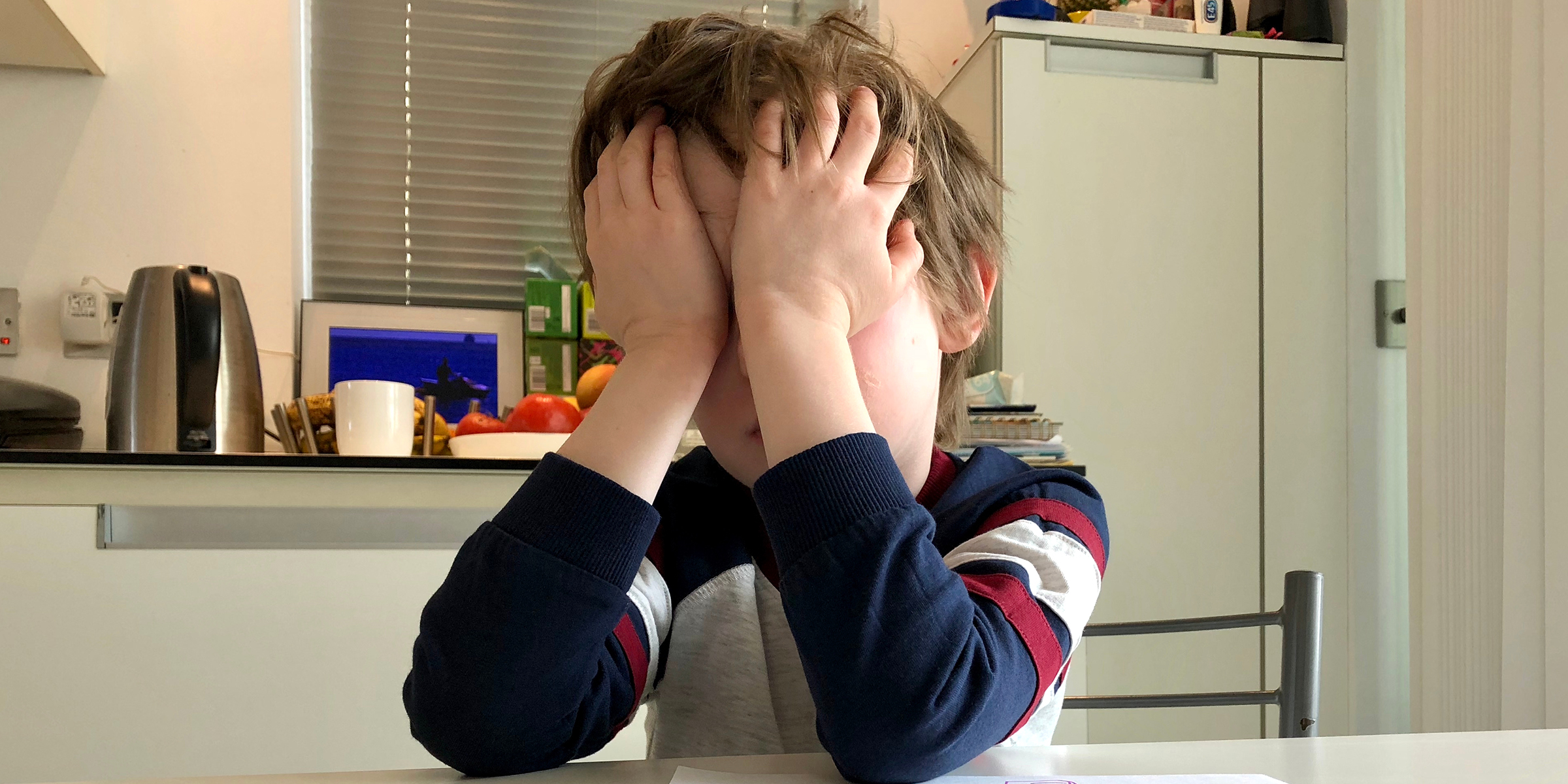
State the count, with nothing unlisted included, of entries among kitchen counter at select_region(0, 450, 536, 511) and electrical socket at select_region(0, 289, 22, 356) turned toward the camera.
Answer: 2

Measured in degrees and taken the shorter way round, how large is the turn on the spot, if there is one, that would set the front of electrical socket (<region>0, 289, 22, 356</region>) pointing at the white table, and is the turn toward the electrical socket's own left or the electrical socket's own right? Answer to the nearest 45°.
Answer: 0° — it already faces it

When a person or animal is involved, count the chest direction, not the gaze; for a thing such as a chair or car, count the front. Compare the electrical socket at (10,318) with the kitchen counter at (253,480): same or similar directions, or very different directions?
same or similar directions

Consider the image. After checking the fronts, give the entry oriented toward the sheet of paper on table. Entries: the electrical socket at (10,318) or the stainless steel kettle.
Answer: the electrical socket

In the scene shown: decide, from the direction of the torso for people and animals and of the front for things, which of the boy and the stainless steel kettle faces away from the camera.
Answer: the stainless steel kettle

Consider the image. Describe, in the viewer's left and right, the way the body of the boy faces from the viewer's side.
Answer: facing the viewer and to the left of the viewer

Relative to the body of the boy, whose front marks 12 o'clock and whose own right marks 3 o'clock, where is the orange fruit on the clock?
The orange fruit is roughly at 4 o'clock from the boy.

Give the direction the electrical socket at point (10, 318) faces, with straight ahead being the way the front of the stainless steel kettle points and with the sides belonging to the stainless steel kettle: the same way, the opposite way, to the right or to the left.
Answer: the opposite way

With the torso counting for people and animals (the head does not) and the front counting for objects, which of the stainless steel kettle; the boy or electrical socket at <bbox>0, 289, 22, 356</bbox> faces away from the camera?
the stainless steel kettle

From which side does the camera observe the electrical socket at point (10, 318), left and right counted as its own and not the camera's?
front

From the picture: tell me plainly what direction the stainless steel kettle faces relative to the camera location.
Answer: facing away from the viewer

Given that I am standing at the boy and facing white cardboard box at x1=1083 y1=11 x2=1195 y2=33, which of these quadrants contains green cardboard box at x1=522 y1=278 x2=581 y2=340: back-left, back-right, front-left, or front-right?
front-left

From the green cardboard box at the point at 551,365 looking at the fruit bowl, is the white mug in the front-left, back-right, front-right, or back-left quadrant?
front-right

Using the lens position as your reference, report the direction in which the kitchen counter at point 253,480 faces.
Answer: facing the viewer

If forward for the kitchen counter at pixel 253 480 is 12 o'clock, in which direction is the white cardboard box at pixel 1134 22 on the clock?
The white cardboard box is roughly at 9 o'clock from the kitchen counter.
